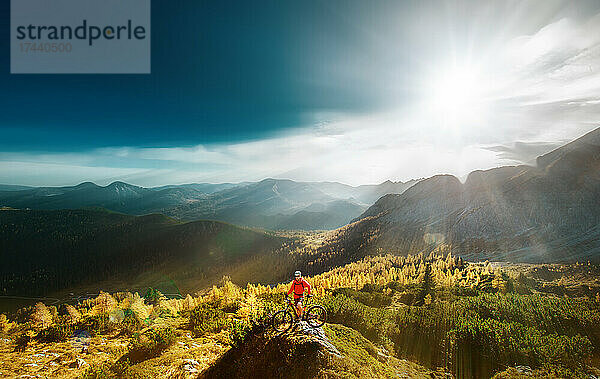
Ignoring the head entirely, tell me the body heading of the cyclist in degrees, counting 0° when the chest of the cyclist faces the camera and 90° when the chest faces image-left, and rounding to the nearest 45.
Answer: approximately 0°

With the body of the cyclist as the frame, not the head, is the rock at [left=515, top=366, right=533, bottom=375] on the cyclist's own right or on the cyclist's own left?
on the cyclist's own left
